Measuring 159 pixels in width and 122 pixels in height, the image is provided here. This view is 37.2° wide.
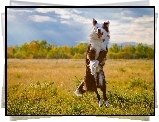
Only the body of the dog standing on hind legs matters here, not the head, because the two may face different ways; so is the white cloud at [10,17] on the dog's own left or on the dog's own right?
on the dog's own right

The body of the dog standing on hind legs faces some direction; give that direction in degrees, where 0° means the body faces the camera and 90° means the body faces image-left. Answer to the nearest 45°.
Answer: approximately 0°
